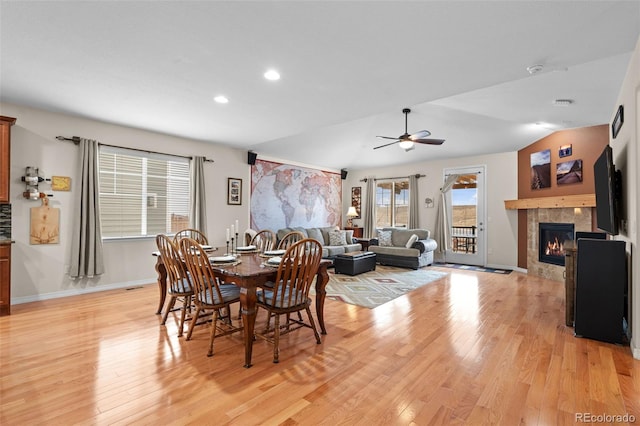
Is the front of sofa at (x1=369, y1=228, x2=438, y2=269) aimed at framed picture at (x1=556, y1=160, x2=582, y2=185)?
no

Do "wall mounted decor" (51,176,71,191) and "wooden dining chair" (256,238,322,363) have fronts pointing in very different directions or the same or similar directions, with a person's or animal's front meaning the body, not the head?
very different directions

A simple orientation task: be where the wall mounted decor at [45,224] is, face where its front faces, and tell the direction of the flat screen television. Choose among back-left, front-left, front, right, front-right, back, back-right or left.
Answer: front-left

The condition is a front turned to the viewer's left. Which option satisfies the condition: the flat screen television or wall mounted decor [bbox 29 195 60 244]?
the flat screen television

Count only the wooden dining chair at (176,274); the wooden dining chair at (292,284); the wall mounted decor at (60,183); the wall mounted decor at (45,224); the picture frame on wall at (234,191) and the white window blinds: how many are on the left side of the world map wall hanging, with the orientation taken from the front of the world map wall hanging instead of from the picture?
0

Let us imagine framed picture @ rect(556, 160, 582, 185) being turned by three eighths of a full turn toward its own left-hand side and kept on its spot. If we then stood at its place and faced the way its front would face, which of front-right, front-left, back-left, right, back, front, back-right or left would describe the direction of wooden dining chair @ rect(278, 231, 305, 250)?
back-right

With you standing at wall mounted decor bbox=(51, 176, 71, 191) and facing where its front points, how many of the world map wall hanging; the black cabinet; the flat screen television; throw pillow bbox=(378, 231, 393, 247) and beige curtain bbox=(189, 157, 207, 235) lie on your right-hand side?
0

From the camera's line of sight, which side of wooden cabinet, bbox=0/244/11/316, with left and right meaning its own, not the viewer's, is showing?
front

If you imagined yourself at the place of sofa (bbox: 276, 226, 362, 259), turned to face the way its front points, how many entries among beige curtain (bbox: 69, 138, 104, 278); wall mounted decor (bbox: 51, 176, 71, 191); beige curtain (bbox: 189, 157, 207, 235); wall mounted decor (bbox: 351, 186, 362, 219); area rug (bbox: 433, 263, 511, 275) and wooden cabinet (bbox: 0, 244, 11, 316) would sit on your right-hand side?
4

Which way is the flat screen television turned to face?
to the viewer's left

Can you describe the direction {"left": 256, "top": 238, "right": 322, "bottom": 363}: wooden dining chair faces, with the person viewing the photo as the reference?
facing away from the viewer and to the left of the viewer

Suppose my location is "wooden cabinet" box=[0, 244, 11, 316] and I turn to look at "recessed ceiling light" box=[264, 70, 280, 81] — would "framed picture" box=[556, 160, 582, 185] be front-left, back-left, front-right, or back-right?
front-left

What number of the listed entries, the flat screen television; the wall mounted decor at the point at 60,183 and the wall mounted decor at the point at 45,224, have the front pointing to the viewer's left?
1

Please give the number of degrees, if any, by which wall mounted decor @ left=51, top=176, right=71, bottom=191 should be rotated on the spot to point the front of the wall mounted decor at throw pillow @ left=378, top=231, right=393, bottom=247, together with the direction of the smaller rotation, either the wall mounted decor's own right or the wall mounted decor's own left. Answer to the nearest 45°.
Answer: approximately 90° to the wall mounted decor's own left

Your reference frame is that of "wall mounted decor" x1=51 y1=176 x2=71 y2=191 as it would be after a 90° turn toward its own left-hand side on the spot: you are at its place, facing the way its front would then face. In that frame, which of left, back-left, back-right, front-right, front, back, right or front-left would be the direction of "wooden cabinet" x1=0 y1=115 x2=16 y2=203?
back-right

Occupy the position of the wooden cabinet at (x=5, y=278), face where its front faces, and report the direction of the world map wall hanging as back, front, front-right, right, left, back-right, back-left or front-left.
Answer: left

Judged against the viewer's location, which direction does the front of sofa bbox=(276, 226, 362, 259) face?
facing the viewer and to the right of the viewer

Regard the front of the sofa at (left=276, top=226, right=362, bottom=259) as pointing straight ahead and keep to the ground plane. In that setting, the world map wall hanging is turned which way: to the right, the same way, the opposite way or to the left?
the same way

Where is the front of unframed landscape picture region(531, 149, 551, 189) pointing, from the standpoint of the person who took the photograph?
facing the viewer and to the left of the viewer

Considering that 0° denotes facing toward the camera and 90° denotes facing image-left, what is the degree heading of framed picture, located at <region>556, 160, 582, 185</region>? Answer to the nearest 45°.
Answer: approximately 45°
